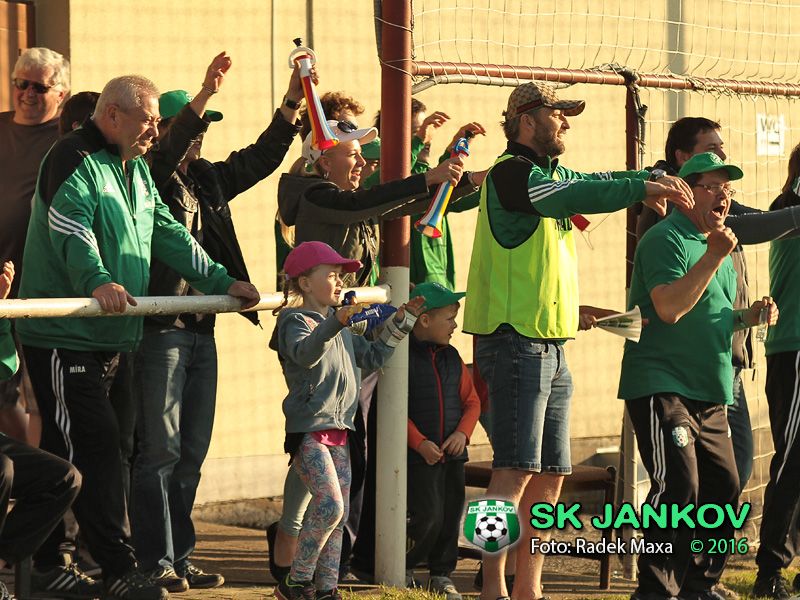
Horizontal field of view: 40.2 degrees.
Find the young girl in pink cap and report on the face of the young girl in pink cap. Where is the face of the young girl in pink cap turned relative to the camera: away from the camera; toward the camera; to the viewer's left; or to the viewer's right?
to the viewer's right

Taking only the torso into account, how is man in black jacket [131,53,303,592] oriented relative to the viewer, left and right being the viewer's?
facing the viewer and to the right of the viewer

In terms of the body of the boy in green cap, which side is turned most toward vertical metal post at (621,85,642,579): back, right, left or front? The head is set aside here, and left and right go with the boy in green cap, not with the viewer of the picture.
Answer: left

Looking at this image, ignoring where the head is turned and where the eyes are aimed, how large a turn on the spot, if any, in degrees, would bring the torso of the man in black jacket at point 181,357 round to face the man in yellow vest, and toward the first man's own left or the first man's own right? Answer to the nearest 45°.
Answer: approximately 45° to the first man's own left

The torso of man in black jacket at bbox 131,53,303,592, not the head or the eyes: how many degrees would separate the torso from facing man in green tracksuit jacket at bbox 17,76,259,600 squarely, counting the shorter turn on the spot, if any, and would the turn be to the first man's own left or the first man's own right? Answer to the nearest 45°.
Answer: approximately 90° to the first man's own right

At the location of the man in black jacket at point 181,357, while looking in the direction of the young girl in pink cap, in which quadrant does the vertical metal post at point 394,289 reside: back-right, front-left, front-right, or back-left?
front-left

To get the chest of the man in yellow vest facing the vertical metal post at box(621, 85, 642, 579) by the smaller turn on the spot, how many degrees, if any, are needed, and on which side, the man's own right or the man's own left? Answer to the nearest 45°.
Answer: approximately 90° to the man's own left

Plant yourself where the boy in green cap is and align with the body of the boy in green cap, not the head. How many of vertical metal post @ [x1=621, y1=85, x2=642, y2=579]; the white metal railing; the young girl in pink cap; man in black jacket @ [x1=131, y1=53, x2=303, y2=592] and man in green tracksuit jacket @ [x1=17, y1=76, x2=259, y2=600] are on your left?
1

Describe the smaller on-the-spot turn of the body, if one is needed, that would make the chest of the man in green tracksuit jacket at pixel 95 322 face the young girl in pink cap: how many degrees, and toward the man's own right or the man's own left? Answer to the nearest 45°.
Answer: approximately 45° to the man's own left

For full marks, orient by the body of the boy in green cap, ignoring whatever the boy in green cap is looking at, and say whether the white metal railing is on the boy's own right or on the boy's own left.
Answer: on the boy's own right
